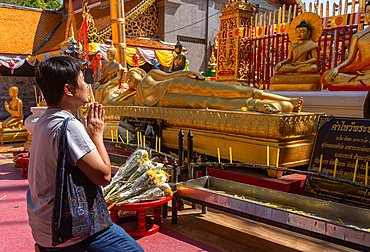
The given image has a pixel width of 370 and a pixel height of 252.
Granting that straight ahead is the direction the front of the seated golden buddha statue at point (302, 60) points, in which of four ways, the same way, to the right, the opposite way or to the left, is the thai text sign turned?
the same way

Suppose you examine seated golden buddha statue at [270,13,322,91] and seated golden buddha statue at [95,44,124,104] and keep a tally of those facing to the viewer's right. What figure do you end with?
0

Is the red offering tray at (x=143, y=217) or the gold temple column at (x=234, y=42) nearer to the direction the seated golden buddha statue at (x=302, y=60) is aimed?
the red offering tray

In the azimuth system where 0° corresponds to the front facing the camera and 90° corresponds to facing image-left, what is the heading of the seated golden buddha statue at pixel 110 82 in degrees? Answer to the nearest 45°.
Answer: approximately 45°

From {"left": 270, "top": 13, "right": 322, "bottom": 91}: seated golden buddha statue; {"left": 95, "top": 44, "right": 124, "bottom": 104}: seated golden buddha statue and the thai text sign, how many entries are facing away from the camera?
0

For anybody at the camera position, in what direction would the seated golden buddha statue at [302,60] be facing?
facing the viewer and to the left of the viewer

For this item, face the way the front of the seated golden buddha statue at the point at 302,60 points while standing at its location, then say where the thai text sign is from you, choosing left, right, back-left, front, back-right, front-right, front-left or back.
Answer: front-left

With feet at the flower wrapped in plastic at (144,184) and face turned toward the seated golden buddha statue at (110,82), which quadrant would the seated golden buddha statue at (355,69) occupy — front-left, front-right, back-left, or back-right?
front-right

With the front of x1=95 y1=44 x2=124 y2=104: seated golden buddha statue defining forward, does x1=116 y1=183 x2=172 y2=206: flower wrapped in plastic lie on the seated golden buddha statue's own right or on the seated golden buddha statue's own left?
on the seated golden buddha statue's own left

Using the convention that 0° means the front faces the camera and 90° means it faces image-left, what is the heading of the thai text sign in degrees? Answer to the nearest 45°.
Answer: approximately 45°

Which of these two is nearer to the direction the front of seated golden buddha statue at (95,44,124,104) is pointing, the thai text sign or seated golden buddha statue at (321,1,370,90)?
the thai text sign

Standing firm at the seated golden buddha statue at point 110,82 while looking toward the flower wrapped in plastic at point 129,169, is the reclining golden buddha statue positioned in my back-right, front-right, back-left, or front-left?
front-left

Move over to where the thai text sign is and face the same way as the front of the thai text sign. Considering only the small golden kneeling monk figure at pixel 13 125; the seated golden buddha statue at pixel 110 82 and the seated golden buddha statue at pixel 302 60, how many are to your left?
0

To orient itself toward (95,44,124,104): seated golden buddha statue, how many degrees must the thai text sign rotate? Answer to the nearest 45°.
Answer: approximately 90° to its right
